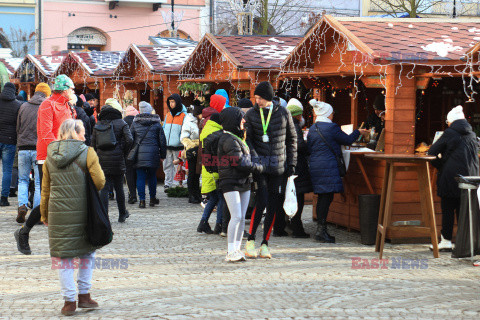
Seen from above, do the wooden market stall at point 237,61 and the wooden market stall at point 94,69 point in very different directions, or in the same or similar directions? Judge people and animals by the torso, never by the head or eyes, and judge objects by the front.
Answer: same or similar directions

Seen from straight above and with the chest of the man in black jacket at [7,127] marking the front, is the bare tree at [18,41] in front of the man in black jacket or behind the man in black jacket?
in front

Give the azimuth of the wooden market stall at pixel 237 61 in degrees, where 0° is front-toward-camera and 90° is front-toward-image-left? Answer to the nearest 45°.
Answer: approximately 45°

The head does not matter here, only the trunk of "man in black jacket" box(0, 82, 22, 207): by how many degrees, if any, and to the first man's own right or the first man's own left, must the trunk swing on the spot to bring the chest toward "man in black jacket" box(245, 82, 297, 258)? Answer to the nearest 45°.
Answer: approximately 135° to the first man's own right

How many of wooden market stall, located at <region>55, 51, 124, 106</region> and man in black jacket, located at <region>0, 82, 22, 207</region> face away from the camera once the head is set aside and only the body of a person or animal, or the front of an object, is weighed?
1

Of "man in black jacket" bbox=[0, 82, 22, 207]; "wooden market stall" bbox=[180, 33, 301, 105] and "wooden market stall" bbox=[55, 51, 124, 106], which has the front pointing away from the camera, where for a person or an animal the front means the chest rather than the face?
the man in black jacket

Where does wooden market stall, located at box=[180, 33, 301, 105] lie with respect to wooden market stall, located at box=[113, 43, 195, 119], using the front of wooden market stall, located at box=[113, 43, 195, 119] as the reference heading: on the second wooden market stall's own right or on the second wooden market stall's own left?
on the second wooden market stall's own left

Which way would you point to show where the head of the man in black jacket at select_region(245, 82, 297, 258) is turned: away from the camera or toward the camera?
toward the camera

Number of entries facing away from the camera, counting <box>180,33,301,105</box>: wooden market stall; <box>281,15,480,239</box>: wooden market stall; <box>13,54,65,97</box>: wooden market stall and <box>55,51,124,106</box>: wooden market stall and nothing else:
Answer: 0

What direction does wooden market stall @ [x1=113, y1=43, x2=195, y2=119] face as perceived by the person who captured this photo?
facing the viewer and to the left of the viewer

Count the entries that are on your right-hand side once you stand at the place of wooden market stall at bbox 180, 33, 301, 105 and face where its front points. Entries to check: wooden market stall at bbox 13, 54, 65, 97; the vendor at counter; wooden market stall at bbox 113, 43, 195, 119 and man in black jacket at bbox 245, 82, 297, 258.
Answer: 2

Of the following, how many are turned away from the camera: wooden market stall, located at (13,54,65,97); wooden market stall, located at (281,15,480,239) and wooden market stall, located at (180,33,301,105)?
0

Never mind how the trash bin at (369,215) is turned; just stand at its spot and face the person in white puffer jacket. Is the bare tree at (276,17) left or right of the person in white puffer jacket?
right

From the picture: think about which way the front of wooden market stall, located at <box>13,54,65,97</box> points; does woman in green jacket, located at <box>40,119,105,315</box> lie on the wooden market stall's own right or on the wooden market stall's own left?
on the wooden market stall's own left

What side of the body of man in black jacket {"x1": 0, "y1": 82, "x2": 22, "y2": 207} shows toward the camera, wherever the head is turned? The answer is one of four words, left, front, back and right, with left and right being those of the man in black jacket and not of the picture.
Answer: back
